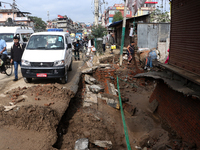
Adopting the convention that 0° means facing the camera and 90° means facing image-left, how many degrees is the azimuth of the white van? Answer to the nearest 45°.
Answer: approximately 0°

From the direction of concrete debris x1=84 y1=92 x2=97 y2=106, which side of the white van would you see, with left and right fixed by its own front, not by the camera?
front

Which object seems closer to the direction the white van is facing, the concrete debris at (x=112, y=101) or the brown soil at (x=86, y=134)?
the brown soil
